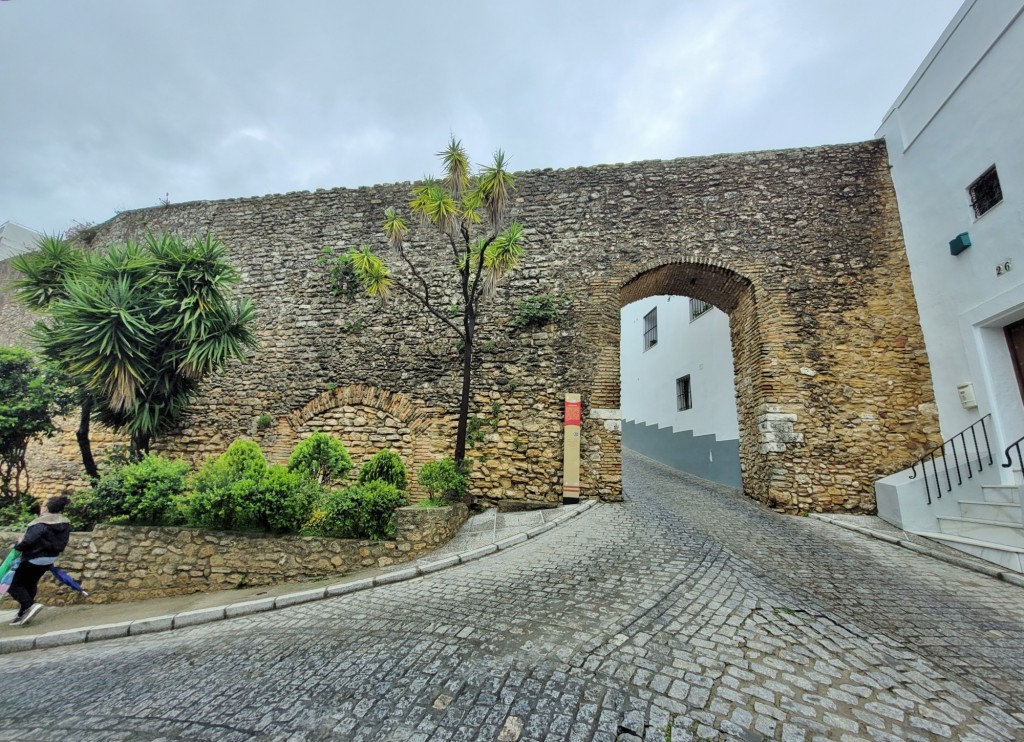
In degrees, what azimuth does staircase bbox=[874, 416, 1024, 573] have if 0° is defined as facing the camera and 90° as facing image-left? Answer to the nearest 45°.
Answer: approximately 45°

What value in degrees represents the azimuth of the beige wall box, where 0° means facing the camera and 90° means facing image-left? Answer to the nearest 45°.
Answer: approximately 45°

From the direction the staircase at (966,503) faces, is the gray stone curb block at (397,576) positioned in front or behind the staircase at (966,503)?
in front

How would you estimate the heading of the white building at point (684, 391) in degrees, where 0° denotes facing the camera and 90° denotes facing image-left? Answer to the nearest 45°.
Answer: approximately 45°

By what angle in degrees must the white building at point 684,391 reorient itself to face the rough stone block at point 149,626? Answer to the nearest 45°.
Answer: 0° — it already faces it

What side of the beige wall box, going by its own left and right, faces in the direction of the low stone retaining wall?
front

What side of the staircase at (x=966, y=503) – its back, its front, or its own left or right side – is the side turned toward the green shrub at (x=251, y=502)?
front

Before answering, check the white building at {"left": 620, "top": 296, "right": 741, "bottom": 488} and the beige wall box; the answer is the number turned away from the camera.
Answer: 0

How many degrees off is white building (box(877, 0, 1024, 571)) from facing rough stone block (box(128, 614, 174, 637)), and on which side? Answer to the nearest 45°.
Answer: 0° — it already faces it

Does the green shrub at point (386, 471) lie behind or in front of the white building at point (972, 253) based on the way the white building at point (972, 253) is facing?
in front

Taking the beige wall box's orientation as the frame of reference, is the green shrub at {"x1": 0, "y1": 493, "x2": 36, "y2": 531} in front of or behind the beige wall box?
in front

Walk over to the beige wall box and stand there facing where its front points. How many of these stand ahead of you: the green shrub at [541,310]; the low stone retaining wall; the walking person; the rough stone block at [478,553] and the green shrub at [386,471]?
5

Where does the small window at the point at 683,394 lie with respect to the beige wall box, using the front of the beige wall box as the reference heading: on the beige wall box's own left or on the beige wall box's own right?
on the beige wall box's own right
